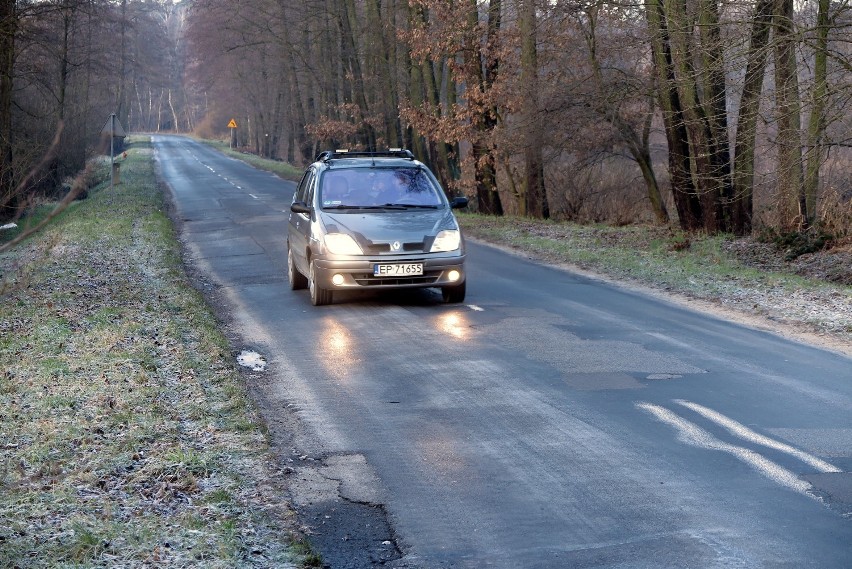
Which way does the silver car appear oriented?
toward the camera
